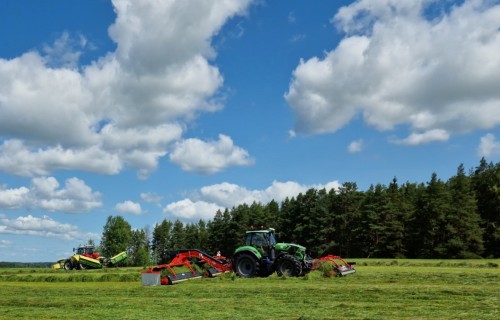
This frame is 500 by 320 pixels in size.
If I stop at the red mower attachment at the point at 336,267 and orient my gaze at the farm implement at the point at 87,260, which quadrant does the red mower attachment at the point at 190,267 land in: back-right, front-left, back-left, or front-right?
front-left

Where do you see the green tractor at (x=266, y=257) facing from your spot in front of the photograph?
facing the viewer and to the right of the viewer

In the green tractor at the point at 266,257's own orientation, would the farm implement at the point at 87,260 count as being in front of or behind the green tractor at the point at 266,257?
behind

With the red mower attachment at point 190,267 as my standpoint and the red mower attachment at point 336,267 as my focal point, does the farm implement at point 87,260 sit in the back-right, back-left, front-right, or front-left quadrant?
back-left

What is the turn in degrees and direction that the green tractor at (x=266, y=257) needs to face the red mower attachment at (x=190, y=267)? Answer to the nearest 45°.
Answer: approximately 135° to its right
